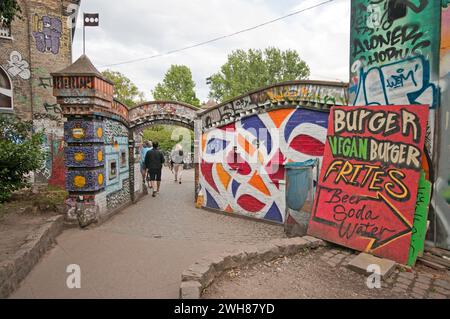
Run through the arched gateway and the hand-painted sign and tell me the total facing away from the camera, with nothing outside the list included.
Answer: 0

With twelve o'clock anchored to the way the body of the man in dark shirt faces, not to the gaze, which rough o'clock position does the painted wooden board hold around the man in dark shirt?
The painted wooden board is roughly at 5 o'clock from the man in dark shirt.

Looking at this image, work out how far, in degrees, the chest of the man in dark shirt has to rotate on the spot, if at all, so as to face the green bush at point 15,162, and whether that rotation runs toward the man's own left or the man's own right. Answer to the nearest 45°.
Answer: approximately 135° to the man's own left

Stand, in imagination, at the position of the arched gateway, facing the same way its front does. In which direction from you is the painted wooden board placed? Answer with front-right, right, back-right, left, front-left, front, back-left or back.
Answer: front-left

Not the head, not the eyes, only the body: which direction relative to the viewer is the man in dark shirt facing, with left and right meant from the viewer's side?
facing away from the viewer

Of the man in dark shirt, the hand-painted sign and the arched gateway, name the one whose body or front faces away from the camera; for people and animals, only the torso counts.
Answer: the man in dark shirt

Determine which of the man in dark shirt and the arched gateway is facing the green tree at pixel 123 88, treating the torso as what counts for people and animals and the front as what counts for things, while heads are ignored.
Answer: the man in dark shirt

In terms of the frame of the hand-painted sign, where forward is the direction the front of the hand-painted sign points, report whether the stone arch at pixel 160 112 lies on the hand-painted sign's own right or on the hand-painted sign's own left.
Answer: on the hand-painted sign's own right

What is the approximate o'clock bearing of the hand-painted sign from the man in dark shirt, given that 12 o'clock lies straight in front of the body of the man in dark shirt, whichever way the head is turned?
The hand-painted sign is roughly at 5 o'clock from the man in dark shirt.

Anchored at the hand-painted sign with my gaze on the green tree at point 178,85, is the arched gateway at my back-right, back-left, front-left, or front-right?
front-left

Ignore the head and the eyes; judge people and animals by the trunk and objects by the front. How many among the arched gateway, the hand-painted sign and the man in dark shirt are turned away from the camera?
1

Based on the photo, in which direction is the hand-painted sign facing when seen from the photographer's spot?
facing the viewer and to the left of the viewer

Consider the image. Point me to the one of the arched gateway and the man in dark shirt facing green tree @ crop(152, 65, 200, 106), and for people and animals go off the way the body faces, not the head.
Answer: the man in dark shirt

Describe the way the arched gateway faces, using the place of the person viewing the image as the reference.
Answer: facing the viewer

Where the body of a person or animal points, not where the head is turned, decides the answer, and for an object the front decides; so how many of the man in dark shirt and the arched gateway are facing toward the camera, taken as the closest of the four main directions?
1
